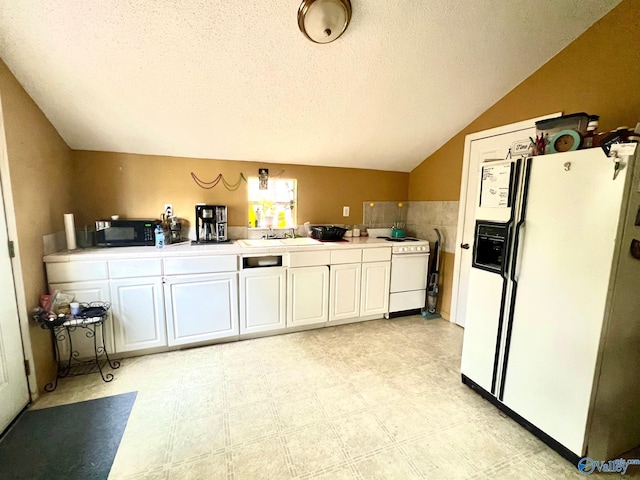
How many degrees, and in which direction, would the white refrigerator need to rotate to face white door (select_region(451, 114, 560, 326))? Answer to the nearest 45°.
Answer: approximately 90° to its right

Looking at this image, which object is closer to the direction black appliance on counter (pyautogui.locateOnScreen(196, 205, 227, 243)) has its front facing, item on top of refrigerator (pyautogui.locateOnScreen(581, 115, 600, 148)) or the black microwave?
the item on top of refrigerator

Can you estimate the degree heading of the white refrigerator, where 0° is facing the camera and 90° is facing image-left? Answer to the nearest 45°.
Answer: approximately 45°

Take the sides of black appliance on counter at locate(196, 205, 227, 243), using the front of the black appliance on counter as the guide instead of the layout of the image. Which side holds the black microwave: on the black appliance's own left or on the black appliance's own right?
on the black appliance's own right

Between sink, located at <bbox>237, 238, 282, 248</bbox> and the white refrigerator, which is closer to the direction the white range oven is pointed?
the white refrigerator

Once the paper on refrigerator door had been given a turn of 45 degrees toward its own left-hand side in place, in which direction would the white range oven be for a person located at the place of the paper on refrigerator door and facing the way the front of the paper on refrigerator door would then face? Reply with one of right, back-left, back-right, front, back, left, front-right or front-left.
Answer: back-right
